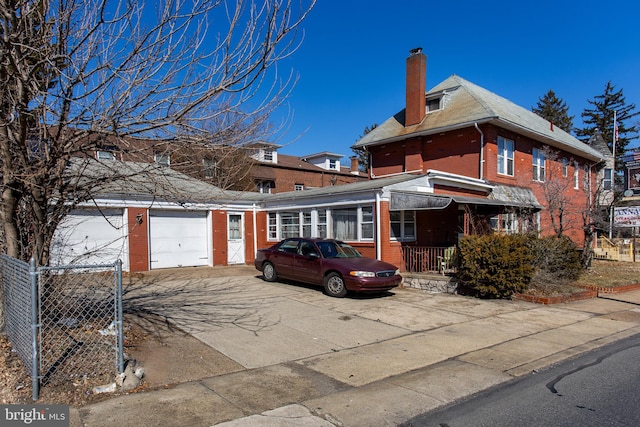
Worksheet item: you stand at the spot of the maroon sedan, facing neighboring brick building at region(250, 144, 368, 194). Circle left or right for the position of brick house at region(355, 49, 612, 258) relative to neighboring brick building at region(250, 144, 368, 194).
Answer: right

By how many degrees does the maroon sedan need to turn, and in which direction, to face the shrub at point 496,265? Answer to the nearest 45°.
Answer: approximately 45° to its left

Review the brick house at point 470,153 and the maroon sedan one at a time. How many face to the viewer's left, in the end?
0

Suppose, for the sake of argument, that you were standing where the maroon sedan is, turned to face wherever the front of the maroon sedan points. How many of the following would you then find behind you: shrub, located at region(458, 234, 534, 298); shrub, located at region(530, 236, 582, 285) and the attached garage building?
1

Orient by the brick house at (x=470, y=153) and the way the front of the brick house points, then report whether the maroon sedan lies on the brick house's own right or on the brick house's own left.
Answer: on the brick house's own right

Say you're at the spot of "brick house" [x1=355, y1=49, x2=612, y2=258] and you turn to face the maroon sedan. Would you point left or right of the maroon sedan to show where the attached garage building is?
right

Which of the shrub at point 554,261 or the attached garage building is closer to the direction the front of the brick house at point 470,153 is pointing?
the shrub

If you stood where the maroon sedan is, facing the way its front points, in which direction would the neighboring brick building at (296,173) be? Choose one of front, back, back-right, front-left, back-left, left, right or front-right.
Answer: back-left

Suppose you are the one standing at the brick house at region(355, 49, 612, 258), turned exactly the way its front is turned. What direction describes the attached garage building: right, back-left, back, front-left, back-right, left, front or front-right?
right

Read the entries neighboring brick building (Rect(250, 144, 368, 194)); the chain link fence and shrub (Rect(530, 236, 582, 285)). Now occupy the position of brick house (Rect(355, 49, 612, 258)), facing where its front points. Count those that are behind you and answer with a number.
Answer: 1

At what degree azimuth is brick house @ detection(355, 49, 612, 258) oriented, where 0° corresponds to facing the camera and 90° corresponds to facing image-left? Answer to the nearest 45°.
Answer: approximately 315°

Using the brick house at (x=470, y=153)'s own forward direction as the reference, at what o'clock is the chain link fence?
The chain link fence is roughly at 2 o'clock from the brick house.
